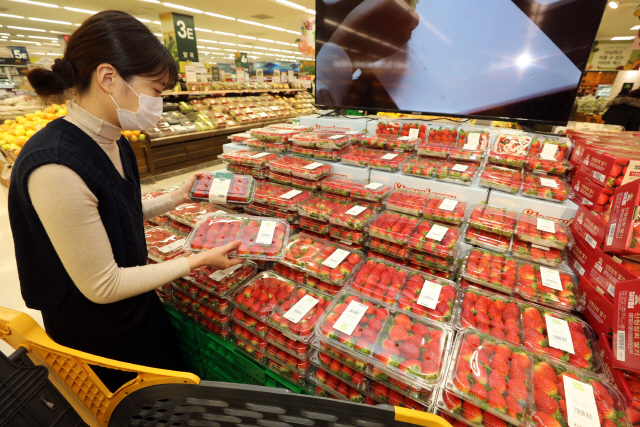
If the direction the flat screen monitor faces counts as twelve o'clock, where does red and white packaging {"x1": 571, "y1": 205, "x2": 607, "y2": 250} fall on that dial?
The red and white packaging is roughly at 11 o'clock from the flat screen monitor.

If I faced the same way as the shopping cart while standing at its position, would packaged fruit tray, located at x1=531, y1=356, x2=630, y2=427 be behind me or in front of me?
in front

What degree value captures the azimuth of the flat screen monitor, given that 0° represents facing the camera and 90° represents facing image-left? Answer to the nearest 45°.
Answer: approximately 0°

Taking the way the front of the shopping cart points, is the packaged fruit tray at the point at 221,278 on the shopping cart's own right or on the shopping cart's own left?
on the shopping cart's own left

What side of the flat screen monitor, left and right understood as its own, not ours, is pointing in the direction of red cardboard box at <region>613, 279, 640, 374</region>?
front

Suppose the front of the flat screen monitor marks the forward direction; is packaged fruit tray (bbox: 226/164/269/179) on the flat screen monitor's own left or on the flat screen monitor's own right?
on the flat screen monitor's own right

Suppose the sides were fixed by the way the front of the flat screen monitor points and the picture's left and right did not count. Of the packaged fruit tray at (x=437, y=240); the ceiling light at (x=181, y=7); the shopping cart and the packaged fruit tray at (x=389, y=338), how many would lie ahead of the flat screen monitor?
3

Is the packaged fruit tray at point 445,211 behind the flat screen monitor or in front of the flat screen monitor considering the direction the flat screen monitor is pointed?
in front

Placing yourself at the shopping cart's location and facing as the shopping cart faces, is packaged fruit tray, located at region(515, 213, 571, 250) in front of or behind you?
in front

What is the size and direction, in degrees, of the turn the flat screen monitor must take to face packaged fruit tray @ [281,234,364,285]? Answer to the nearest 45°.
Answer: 0° — it already faces it

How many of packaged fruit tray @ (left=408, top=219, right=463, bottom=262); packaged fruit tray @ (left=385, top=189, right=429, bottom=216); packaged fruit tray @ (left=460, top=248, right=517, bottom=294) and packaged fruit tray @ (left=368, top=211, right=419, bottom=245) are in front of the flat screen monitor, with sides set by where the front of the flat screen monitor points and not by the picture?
4
